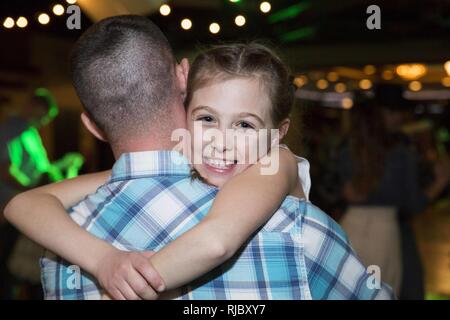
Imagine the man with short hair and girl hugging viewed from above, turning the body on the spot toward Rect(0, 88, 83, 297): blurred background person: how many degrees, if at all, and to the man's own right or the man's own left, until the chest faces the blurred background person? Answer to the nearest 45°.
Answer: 0° — they already face them

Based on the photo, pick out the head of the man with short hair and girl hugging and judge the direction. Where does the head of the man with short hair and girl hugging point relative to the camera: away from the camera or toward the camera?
away from the camera

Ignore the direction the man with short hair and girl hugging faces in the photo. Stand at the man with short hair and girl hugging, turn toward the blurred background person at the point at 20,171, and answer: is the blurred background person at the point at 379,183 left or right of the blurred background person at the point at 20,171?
right

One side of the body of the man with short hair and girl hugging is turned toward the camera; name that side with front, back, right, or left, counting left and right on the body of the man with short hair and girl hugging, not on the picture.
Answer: back

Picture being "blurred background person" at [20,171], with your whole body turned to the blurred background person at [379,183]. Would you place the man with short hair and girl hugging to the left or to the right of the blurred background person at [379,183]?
right
